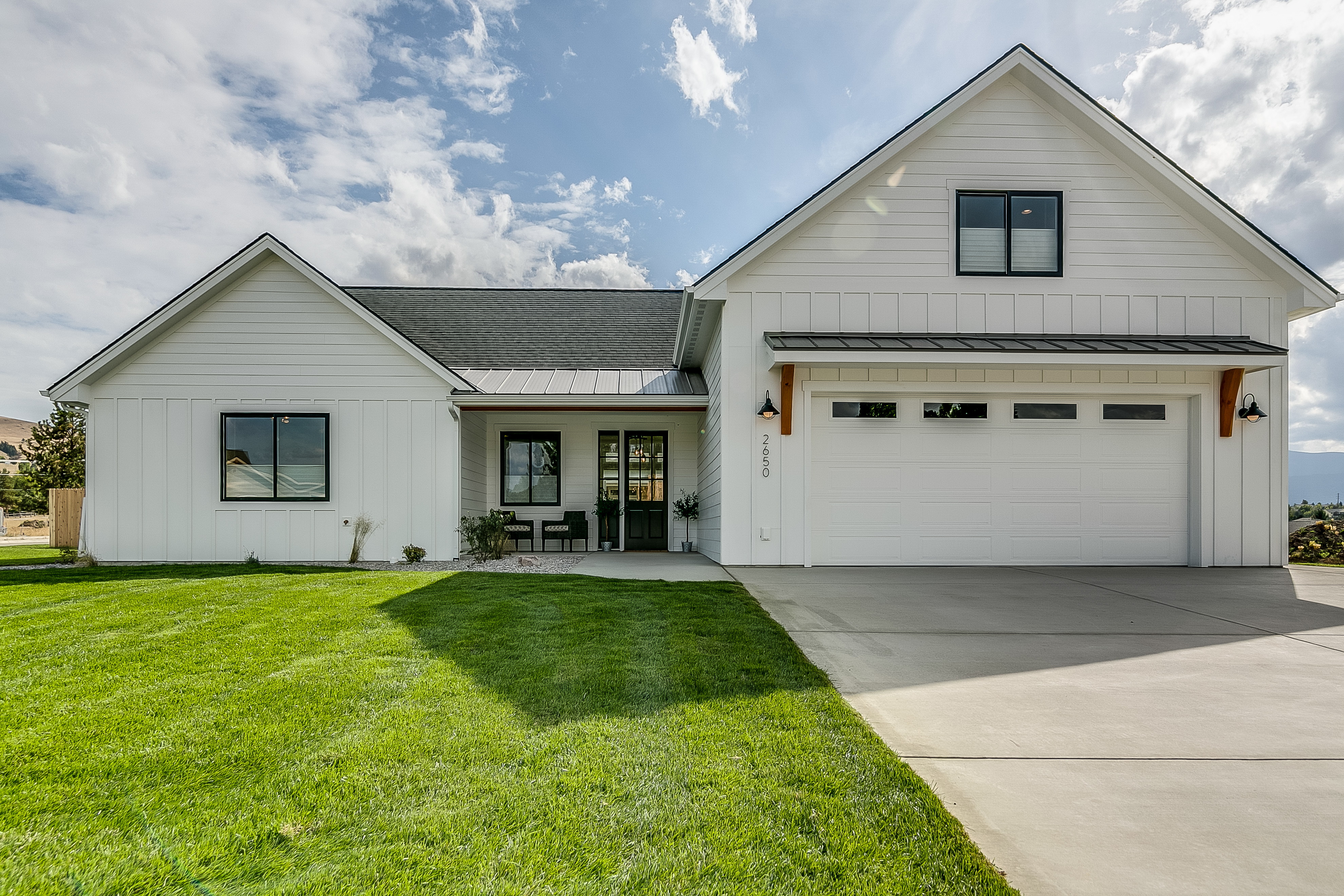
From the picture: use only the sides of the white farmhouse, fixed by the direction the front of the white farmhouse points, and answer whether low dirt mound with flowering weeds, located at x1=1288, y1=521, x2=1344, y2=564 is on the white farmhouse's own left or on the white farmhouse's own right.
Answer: on the white farmhouse's own left

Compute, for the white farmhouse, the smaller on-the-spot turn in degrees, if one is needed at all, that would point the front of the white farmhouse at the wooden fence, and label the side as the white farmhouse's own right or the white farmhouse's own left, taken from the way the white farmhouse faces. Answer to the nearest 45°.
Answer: approximately 90° to the white farmhouse's own right

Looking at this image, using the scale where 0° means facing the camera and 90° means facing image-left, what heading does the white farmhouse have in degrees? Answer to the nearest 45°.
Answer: approximately 0°

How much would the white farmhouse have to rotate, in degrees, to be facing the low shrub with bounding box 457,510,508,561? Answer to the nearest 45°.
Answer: approximately 90° to its right
